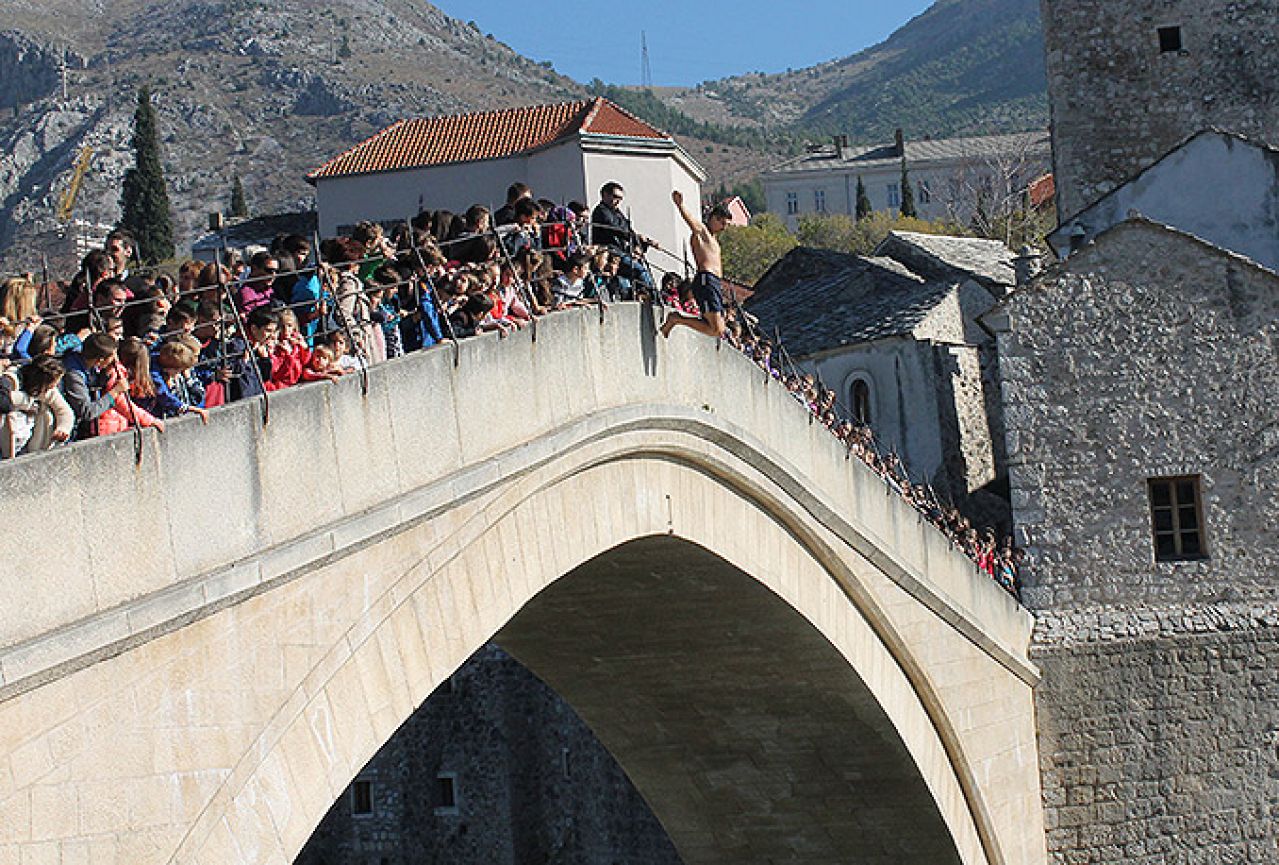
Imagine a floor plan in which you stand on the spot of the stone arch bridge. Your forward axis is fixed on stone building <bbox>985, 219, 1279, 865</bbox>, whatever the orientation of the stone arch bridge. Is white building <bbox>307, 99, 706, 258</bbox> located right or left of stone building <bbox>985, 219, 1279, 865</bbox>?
left

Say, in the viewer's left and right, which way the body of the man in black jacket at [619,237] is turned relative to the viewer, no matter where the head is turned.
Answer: facing the viewer and to the right of the viewer

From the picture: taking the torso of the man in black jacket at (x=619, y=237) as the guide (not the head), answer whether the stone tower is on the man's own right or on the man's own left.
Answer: on the man's own left

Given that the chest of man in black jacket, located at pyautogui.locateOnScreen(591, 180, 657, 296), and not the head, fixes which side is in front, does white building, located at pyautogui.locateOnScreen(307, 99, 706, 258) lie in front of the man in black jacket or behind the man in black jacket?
behind

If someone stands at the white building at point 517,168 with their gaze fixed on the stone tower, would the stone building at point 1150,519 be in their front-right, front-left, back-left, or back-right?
front-right

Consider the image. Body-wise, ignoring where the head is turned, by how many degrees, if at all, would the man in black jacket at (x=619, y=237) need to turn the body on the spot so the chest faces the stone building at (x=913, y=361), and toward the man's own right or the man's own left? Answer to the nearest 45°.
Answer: approximately 135° to the man's own left

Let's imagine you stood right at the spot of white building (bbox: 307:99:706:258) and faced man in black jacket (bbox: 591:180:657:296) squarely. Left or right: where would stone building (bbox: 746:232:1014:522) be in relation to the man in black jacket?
left

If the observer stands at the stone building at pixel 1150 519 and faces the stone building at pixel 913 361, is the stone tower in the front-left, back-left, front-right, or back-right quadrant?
front-right

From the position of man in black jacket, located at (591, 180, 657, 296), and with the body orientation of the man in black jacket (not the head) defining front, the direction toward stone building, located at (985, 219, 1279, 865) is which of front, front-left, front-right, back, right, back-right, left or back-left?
left
